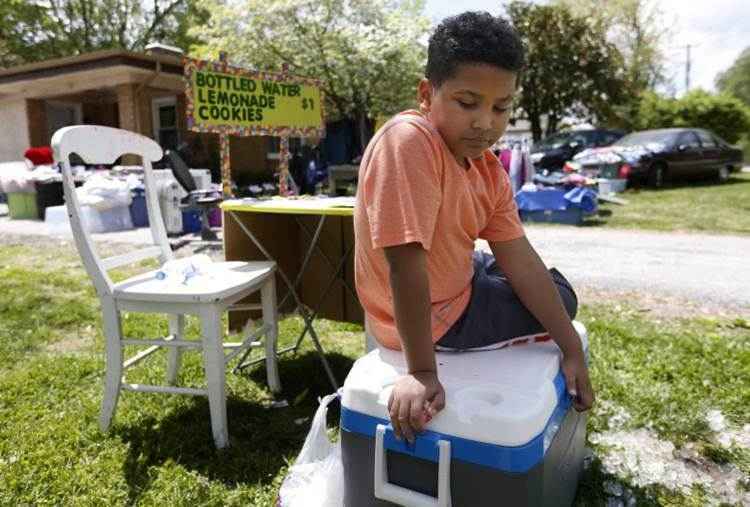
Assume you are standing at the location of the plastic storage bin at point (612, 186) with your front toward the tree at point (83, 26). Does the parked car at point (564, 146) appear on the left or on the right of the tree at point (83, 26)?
right

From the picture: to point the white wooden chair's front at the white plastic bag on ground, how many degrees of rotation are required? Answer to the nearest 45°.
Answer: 0° — it already faces it

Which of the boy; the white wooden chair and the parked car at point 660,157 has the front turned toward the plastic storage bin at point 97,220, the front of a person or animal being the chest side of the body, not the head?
the parked car

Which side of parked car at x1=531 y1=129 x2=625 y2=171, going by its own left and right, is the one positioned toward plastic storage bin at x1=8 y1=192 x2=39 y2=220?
front

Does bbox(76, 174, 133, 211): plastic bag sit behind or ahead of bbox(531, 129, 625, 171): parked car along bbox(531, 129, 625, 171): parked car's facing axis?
ahead

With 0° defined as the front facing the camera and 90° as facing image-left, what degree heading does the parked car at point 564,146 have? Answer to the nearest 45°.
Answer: approximately 45°

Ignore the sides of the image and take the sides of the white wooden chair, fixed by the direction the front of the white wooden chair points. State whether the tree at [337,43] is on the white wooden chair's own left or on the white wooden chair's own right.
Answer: on the white wooden chair's own left

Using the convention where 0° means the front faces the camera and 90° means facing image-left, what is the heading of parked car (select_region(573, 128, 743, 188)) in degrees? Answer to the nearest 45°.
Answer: approximately 45°

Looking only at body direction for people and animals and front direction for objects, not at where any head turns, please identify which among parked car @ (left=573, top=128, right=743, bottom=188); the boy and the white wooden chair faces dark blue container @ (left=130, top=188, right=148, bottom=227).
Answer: the parked car

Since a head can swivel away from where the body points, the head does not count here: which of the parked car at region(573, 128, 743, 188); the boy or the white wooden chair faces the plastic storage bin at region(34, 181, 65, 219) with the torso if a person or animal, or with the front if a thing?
the parked car

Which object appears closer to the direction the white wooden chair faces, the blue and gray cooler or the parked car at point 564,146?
the blue and gray cooler

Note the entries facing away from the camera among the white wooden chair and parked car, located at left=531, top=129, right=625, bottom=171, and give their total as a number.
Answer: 0

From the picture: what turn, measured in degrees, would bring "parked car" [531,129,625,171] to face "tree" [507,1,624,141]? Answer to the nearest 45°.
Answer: approximately 135° to its right

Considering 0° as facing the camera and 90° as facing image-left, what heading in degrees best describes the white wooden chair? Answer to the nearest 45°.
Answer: approximately 315°

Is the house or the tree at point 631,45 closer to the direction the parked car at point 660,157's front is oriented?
the house

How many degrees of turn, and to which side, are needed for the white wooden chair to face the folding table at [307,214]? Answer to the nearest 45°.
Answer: approximately 45° to its left

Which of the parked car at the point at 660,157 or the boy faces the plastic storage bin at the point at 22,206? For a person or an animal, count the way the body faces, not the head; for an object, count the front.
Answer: the parked car

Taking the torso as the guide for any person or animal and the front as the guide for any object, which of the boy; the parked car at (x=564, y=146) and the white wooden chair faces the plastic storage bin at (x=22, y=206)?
the parked car

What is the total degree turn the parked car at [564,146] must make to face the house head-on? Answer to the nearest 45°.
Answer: approximately 45° to its right

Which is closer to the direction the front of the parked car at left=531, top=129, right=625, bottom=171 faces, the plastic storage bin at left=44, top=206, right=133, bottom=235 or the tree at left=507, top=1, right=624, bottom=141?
the plastic storage bin
